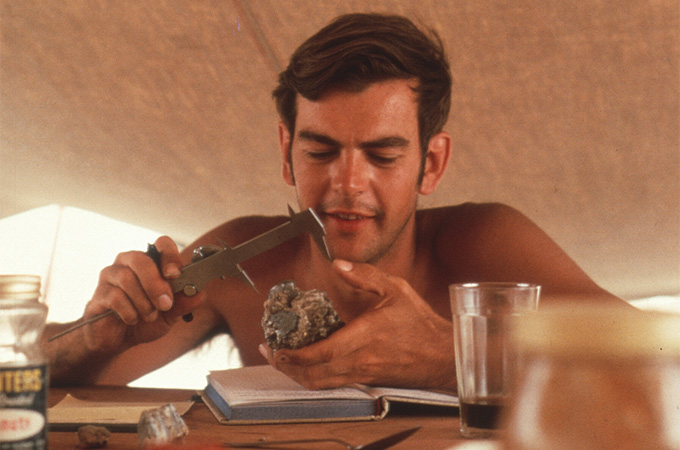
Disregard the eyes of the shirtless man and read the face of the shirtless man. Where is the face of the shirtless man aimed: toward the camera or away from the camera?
toward the camera

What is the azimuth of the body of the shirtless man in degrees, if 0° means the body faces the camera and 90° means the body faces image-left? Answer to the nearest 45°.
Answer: approximately 0°

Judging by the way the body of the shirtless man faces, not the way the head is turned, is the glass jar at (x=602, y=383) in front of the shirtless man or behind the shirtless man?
in front

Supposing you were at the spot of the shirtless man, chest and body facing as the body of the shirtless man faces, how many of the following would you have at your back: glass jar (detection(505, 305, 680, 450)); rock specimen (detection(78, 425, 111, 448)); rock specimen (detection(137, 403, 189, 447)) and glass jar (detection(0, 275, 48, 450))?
0

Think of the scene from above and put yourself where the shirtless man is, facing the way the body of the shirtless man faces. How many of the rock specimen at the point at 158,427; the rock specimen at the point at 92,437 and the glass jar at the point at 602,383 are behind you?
0

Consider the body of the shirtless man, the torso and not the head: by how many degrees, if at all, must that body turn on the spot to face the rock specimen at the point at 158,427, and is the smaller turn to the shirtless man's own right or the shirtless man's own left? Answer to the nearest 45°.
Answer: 0° — they already face it

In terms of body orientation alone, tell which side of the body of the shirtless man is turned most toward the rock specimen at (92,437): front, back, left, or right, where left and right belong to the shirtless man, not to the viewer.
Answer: front

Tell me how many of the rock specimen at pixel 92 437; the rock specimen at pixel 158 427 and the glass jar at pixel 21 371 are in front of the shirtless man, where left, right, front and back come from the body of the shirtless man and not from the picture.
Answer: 3
